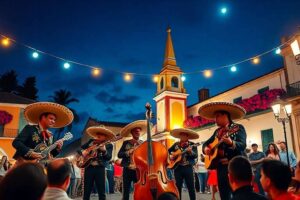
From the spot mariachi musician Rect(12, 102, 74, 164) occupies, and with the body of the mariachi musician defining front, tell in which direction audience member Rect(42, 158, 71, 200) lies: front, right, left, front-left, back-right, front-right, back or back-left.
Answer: front-right

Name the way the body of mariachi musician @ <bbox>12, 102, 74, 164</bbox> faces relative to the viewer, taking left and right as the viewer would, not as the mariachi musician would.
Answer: facing the viewer and to the right of the viewer

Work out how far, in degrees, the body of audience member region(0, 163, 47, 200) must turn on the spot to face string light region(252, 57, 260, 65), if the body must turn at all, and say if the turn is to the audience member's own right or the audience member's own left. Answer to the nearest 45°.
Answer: approximately 45° to the audience member's own right

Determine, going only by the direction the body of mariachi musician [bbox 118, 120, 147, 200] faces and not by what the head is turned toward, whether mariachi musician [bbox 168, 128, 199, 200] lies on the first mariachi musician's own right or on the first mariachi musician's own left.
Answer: on the first mariachi musician's own left

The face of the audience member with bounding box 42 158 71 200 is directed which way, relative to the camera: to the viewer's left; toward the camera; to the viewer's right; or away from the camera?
away from the camera

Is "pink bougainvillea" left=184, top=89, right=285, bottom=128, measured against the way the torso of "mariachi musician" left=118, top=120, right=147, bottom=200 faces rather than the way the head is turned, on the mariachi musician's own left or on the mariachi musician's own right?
on the mariachi musician's own left

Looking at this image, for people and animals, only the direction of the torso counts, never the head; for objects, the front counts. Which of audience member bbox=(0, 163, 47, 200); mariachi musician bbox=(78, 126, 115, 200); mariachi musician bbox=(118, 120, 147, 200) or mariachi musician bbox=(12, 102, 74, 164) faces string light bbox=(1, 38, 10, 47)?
the audience member

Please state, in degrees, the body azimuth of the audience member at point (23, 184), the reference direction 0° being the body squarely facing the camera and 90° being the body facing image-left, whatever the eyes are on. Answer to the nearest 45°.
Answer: approximately 180°

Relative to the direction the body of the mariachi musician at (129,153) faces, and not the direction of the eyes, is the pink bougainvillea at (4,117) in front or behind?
behind

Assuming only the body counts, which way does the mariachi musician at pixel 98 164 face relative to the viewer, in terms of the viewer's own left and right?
facing the viewer

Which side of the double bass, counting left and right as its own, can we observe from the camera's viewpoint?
front

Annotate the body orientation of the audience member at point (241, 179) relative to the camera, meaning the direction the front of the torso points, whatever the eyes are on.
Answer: away from the camera

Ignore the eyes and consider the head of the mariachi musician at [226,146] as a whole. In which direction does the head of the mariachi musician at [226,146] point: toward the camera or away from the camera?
toward the camera

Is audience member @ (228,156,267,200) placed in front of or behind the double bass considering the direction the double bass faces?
in front

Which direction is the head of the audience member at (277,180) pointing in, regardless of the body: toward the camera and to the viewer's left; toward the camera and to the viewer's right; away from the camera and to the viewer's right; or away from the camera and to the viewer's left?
away from the camera and to the viewer's left

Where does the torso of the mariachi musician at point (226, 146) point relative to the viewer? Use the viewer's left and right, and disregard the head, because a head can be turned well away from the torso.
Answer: facing the viewer and to the left of the viewer

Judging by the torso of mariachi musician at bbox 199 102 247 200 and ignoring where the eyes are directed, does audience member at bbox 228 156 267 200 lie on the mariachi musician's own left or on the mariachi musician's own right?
on the mariachi musician's own left

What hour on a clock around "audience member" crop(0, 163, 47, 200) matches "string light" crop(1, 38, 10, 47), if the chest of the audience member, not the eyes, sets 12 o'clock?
The string light is roughly at 12 o'clock from the audience member.
